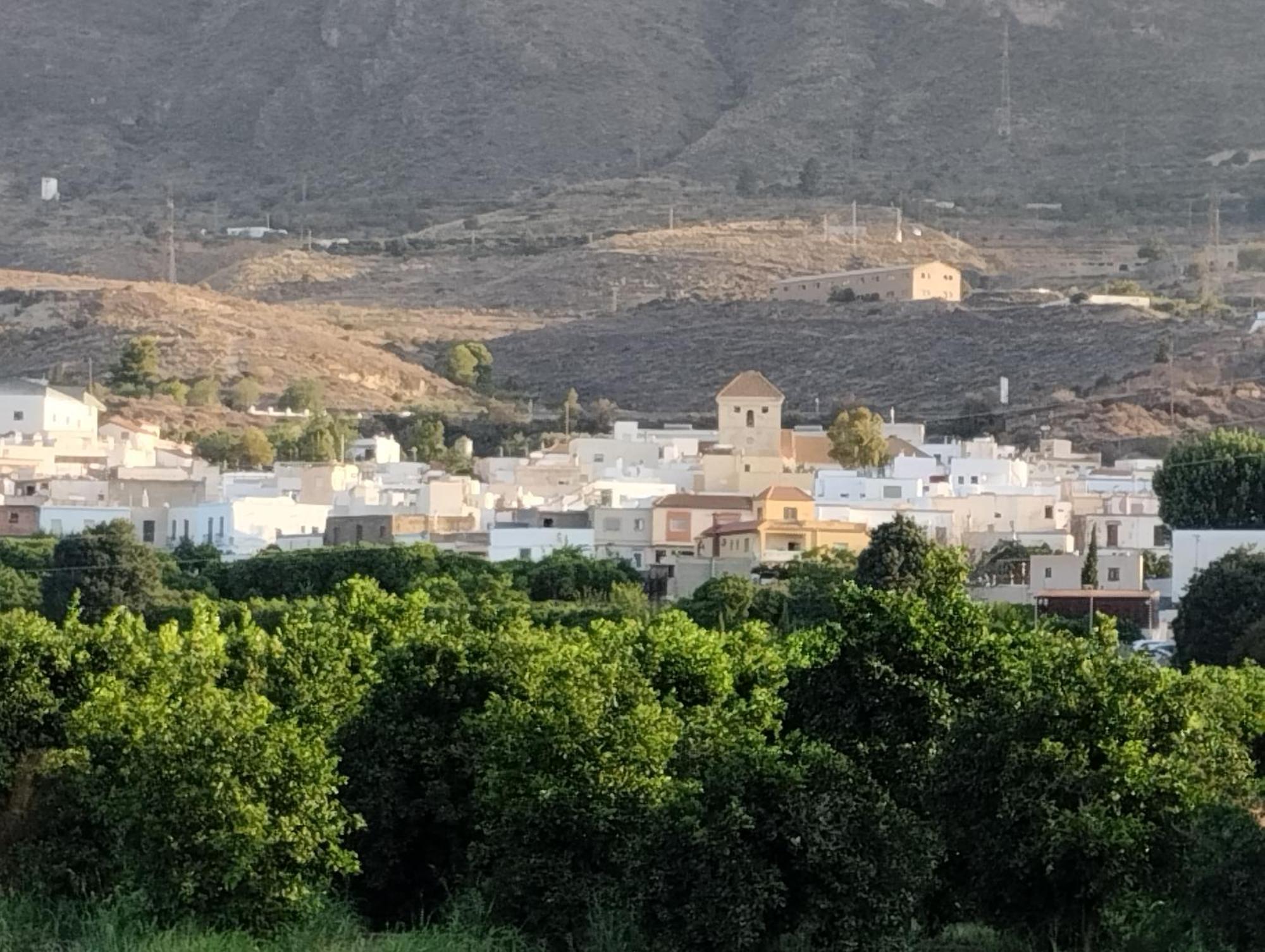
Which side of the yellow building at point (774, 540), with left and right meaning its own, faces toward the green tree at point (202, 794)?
front

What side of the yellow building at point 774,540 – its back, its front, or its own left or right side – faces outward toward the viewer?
front

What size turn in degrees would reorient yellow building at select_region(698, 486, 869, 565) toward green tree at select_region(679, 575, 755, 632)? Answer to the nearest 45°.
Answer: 0° — it already faces it

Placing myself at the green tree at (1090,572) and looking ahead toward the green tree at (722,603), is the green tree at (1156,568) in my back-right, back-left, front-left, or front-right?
back-right

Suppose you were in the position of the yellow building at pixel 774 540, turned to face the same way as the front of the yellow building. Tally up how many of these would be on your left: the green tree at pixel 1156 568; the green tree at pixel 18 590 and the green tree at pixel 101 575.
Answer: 1

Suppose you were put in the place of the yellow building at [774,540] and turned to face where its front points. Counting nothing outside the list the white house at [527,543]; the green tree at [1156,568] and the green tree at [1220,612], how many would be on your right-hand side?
1

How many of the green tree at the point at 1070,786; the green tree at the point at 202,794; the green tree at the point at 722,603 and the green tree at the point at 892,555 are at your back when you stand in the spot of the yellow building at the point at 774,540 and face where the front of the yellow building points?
0

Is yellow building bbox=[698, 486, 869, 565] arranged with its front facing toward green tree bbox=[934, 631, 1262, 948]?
yes

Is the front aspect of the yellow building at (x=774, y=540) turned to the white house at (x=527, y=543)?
no

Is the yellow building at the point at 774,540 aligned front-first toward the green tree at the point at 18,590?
no

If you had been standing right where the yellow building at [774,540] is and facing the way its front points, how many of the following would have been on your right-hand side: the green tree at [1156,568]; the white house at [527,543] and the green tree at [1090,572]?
1

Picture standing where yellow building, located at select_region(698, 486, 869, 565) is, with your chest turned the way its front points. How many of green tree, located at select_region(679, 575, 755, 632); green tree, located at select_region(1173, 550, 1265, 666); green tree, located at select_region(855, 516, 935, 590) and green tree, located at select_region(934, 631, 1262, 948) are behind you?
0

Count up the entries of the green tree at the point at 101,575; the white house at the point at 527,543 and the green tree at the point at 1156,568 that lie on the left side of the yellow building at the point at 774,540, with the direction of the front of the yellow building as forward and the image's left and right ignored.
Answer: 1

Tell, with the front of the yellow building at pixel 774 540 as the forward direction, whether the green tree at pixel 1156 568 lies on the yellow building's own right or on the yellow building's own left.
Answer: on the yellow building's own left

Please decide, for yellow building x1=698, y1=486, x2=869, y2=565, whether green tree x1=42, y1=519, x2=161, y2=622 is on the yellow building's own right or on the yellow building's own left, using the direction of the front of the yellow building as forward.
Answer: on the yellow building's own right
